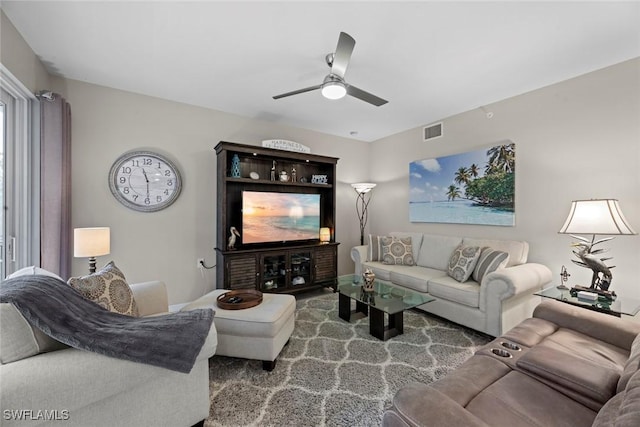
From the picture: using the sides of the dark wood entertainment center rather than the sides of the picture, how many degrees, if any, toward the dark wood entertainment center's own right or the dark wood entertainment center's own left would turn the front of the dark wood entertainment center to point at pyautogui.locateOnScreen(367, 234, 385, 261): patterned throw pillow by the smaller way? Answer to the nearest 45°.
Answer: approximately 45° to the dark wood entertainment center's own left

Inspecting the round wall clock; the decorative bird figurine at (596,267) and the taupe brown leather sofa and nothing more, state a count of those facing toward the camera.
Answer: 1

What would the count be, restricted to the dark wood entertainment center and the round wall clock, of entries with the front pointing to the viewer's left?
0

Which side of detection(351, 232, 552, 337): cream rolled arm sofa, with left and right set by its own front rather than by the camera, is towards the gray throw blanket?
front

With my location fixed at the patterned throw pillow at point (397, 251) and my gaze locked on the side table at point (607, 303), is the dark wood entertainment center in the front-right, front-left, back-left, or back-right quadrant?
back-right

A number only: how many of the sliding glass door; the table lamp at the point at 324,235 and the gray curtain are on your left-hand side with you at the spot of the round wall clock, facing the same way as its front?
1

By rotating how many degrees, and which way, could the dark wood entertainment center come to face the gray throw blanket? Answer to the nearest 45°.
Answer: approximately 45° to its right

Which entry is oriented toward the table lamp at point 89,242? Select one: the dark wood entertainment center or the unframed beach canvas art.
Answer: the unframed beach canvas art

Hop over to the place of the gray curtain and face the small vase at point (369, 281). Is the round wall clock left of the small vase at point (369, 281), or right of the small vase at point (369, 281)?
left

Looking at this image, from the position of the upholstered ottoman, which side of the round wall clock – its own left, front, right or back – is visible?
front

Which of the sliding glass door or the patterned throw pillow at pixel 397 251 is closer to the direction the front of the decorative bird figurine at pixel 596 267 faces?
the patterned throw pillow

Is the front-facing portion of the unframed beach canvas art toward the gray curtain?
yes

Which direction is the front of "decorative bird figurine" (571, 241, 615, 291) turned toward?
to the viewer's left

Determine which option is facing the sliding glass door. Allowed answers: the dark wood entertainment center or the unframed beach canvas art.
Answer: the unframed beach canvas art

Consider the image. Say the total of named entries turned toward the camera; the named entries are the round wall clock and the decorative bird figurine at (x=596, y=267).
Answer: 1
